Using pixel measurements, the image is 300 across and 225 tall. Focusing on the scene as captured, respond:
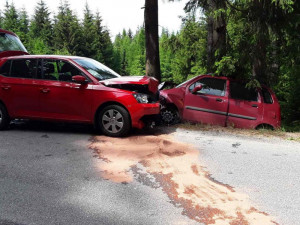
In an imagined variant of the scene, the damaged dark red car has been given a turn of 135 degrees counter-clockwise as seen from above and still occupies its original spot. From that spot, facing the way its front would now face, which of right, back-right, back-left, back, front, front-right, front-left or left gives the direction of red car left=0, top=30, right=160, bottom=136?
right

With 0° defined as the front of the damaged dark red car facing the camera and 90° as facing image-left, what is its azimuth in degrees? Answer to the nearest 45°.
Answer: approximately 90°
